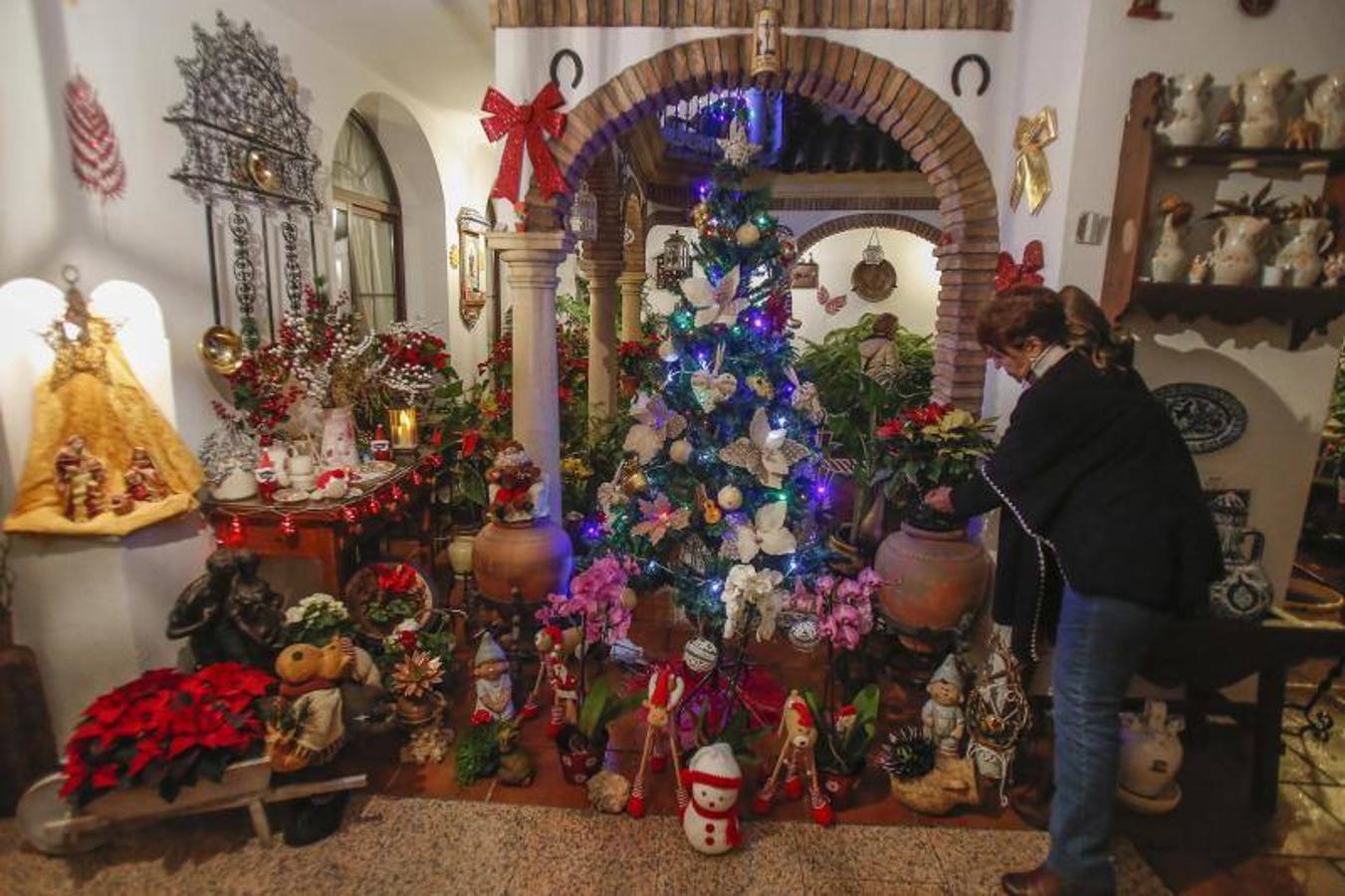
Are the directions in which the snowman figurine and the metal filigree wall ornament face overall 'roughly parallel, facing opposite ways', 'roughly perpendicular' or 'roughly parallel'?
roughly perpendicular

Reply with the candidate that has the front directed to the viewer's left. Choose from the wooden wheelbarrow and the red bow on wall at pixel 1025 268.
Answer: the wooden wheelbarrow

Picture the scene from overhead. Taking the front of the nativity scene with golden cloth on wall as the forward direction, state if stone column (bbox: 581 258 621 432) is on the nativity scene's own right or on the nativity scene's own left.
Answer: on the nativity scene's own left

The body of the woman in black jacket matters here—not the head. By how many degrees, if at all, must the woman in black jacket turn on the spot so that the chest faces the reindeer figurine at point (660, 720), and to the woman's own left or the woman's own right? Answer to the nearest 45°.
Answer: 0° — they already face it

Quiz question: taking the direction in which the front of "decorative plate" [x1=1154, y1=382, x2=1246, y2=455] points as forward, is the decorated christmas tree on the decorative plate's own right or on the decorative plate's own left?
on the decorative plate's own right

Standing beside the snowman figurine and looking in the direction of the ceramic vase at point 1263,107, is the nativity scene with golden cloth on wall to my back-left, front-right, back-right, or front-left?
back-left

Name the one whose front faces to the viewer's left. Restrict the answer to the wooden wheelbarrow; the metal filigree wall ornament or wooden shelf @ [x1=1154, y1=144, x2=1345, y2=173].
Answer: the wooden wheelbarrow

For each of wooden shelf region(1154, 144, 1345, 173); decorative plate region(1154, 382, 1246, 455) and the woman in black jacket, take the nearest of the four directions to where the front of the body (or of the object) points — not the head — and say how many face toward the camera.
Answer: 2

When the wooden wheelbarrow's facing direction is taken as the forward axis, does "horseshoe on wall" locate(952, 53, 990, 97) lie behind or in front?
behind
